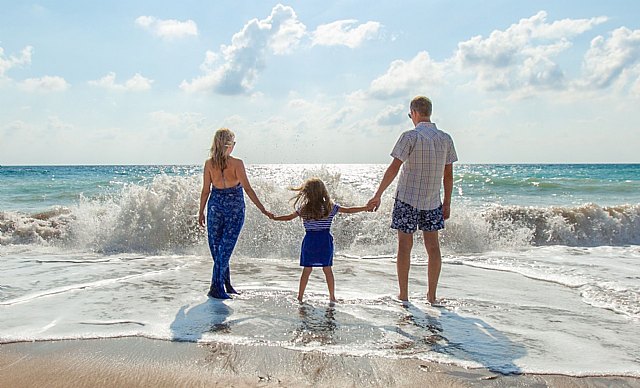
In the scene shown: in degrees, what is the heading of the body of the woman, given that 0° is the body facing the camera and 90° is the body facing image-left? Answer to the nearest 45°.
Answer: approximately 180°

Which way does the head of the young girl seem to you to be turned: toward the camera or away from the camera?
away from the camera

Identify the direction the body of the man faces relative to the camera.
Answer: away from the camera

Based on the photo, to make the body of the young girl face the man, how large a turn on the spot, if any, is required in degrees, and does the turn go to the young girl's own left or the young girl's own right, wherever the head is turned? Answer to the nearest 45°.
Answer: approximately 90° to the young girl's own right

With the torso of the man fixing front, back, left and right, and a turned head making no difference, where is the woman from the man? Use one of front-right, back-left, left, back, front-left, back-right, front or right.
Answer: left

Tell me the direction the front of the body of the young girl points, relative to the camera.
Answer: away from the camera

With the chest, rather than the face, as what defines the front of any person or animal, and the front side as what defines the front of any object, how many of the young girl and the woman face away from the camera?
2

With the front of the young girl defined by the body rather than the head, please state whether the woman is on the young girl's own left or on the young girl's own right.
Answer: on the young girl's own left

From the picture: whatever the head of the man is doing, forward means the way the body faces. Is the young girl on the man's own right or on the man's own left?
on the man's own left
